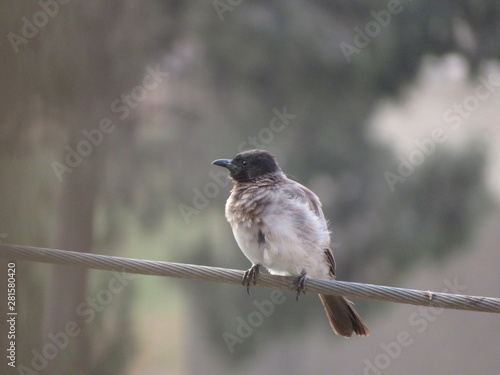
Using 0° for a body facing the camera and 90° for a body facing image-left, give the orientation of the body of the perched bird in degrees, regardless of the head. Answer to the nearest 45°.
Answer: approximately 45°
